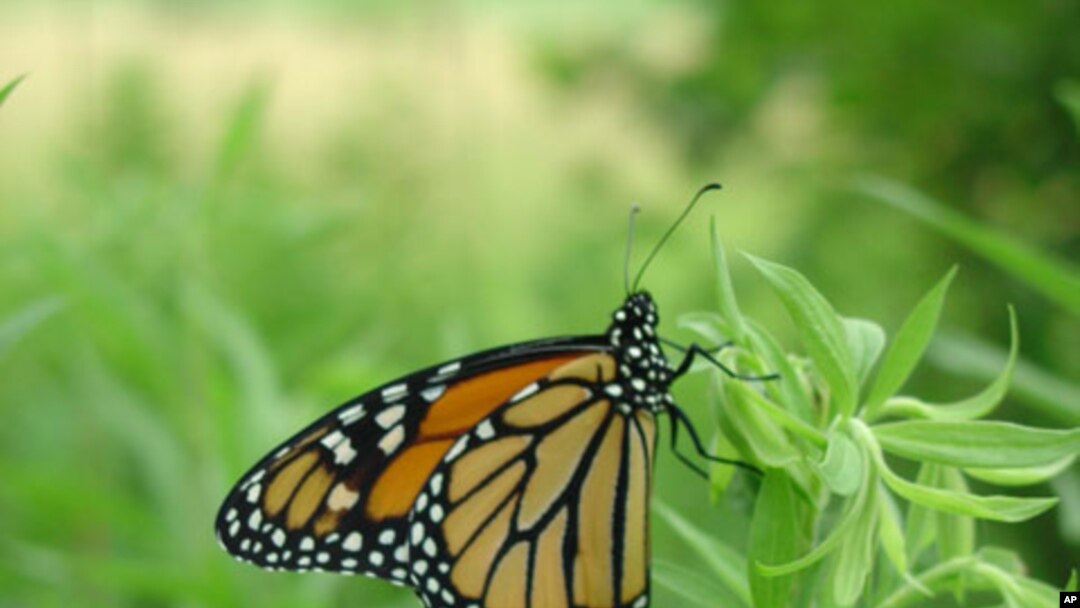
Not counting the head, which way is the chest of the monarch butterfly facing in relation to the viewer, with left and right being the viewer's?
facing to the right of the viewer

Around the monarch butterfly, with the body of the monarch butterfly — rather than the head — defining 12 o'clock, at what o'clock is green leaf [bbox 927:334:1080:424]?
The green leaf is roughly at 11 o'clock from the monarch butterfly.
